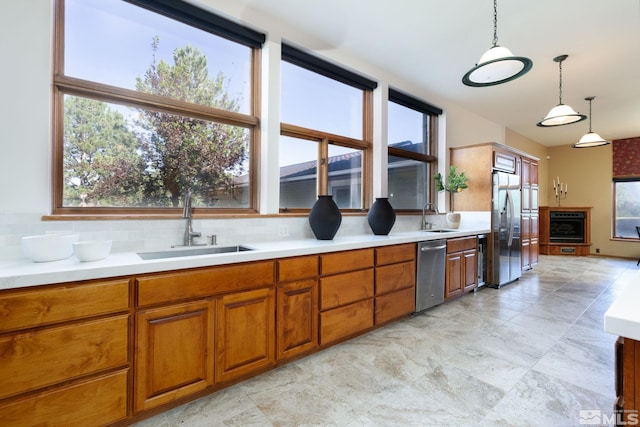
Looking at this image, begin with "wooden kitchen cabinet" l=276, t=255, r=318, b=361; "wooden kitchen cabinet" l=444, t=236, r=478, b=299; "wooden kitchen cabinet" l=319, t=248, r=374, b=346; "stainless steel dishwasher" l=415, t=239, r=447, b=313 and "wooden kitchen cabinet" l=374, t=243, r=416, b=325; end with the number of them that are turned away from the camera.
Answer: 0

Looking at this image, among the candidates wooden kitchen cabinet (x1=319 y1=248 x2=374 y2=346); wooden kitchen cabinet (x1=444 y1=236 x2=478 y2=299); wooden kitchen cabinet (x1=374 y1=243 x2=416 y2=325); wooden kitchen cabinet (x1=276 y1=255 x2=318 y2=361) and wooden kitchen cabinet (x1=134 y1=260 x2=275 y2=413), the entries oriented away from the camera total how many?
0

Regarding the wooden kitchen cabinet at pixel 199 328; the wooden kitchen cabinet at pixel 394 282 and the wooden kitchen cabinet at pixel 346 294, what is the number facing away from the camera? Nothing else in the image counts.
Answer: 0

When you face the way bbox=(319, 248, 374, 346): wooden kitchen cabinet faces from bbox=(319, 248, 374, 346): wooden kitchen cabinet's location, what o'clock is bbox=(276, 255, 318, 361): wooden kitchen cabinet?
bbox=(276, 255, 318, 361): wooden kitchen cabinet is roughly at 3 o'clock from bbox=(319, 248, 374, 346): wooden kitchen cabinet.

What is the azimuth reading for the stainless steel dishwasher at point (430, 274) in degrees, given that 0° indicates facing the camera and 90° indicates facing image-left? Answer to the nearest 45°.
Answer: approximately 315°

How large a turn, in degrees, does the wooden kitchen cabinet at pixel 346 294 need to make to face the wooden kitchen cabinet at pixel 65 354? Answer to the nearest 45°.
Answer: approximately 90° to its right

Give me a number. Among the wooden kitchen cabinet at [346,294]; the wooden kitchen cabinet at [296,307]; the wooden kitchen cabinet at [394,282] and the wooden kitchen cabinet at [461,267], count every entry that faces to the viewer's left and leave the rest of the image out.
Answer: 0

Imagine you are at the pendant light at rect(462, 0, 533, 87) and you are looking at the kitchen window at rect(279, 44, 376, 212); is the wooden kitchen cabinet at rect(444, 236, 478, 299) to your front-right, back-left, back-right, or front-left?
front-right

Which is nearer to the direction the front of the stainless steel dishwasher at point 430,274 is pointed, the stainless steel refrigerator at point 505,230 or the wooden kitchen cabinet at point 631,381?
the wooden kitchen cabinet

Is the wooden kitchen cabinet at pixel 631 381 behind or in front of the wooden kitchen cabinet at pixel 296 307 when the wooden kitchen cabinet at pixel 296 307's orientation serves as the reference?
in front

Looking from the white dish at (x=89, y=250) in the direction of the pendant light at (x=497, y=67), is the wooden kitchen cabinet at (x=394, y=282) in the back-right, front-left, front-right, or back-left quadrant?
front-left

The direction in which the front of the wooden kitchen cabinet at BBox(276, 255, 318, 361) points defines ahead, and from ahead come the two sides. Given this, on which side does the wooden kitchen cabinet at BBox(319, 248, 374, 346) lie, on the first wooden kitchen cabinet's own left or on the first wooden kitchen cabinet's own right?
on the first wooden kitchen cabinet's own left

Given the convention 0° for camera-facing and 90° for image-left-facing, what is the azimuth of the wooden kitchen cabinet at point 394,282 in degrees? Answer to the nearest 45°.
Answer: approximately 315°

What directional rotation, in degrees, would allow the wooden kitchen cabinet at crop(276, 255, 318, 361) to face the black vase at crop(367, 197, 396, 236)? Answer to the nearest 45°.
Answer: approximately 90° to its left

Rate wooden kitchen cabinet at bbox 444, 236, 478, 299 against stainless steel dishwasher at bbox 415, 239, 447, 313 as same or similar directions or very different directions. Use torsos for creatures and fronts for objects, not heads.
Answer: same or similar directions

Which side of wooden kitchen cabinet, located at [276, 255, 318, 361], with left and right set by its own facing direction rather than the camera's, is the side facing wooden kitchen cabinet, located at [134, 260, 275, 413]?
right

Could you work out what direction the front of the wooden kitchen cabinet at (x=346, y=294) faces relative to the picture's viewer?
facing the viewer and to the right of the viewer

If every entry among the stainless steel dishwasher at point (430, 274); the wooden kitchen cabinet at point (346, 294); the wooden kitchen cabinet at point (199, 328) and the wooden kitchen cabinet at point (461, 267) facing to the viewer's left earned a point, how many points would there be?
0
